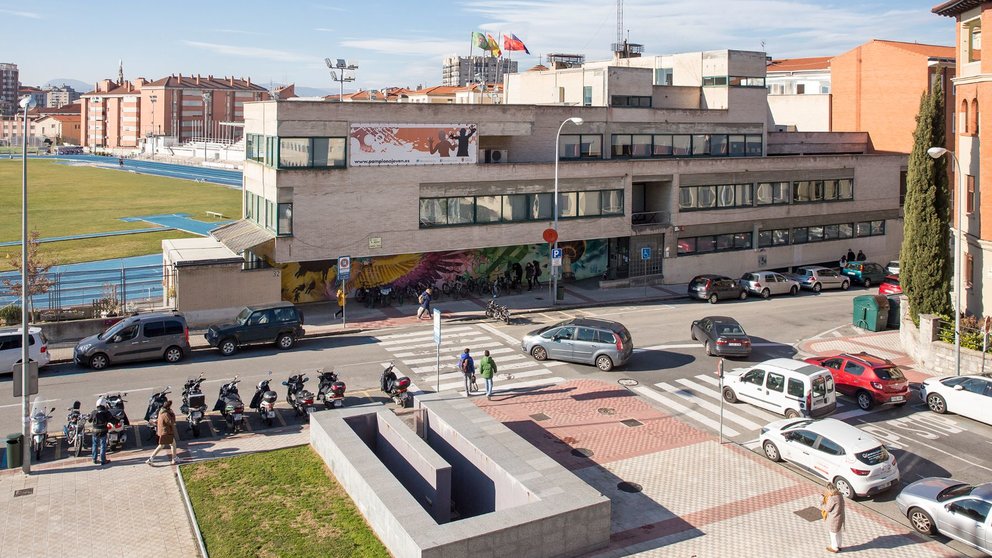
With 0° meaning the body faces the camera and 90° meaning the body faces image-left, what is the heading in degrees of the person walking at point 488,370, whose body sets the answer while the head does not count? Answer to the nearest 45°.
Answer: approximately 180°

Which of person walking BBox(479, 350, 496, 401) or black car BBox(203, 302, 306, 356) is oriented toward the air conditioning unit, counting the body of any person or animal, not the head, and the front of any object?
the person walking

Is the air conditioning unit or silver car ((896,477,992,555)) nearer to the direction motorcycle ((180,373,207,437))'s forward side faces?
the air conditioning unit

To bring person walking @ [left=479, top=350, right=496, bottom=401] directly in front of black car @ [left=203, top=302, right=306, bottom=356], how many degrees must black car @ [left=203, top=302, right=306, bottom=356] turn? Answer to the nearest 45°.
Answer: approximately 90° to its left

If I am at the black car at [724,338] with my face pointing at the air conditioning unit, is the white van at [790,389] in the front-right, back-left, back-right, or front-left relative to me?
back-left

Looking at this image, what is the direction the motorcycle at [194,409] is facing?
away from the camera

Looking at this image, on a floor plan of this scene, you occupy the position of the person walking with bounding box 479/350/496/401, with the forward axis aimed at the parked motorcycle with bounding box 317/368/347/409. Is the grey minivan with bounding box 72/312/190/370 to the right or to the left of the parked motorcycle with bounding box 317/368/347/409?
right
